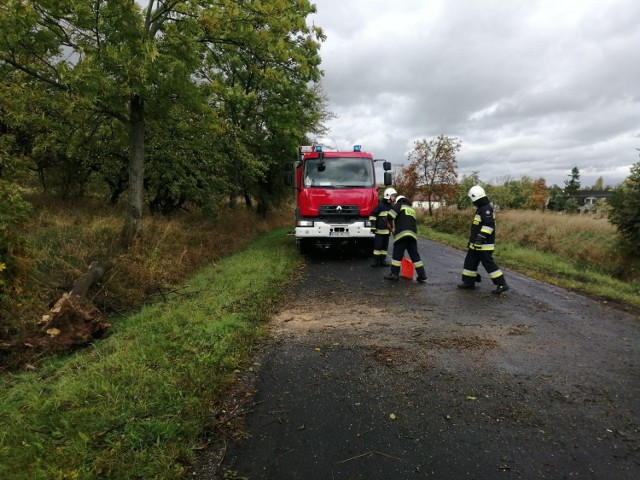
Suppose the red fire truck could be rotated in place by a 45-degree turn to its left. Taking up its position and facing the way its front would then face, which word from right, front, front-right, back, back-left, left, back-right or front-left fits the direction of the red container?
front

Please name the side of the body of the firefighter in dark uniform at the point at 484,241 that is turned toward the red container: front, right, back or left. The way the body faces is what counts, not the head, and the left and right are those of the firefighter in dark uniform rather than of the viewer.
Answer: front

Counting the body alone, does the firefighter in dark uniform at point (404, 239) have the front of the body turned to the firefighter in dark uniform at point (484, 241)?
no

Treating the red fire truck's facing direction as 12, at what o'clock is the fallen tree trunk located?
The fallen tree trunk is roughly at 1 o'clock from the red fire truck.

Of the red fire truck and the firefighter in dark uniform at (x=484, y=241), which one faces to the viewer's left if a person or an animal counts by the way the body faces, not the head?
the firefighter in dark uniform

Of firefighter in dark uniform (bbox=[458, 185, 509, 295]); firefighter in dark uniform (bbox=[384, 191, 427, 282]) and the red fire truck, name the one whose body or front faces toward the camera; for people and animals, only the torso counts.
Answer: the red fire truck

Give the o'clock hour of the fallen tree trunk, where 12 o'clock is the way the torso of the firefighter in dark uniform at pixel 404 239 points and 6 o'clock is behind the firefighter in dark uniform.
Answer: The fallen tree trunk is roughly at 9 o'clock from the firefighter in dark uniform.

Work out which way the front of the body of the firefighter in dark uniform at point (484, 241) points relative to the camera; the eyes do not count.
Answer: to the viewer's left

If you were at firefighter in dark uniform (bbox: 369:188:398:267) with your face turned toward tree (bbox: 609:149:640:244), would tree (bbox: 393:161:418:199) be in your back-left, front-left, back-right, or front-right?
front-left

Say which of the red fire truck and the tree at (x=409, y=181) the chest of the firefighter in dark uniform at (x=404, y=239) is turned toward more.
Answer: the red fire truck

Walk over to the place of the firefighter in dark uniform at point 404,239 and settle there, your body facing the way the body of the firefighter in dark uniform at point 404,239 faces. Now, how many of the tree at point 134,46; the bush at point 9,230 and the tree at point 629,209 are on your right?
1

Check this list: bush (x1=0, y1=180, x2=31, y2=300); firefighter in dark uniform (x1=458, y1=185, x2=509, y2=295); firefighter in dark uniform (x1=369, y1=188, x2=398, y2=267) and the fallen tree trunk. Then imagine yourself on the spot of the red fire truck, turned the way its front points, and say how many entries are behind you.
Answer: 0

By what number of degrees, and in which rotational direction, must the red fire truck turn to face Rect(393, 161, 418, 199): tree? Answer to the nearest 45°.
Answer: approximately 180°

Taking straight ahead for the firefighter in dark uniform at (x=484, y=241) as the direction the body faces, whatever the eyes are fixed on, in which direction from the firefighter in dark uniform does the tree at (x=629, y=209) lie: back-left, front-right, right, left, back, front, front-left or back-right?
back-right

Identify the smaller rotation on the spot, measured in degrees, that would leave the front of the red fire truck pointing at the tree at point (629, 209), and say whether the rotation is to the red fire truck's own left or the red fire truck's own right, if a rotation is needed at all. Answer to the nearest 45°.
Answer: approximately 90° to the red fire truck's own left

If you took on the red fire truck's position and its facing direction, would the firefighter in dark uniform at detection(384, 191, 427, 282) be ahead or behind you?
ahead

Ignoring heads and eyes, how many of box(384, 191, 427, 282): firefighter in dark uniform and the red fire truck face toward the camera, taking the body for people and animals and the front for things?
1

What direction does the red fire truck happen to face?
toward the camera

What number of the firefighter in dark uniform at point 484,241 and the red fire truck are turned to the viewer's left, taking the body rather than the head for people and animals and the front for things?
1
